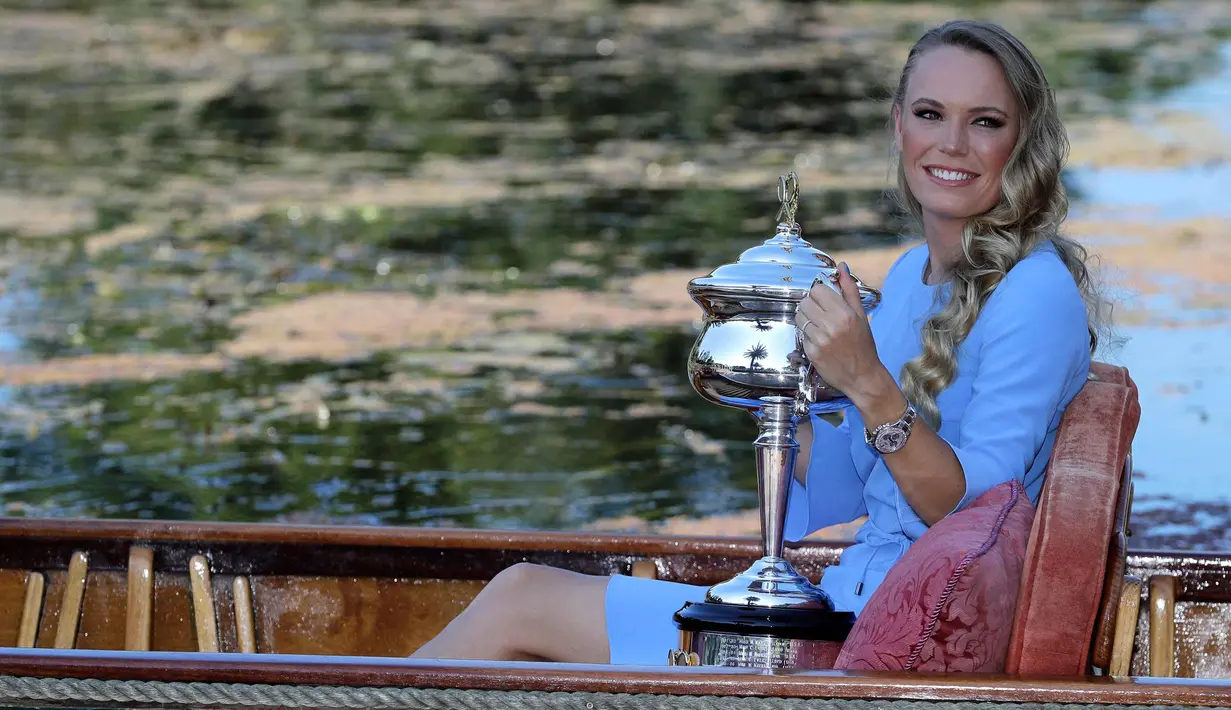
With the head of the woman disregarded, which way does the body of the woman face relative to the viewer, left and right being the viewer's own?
facing the viewer and to the left of the viewer
